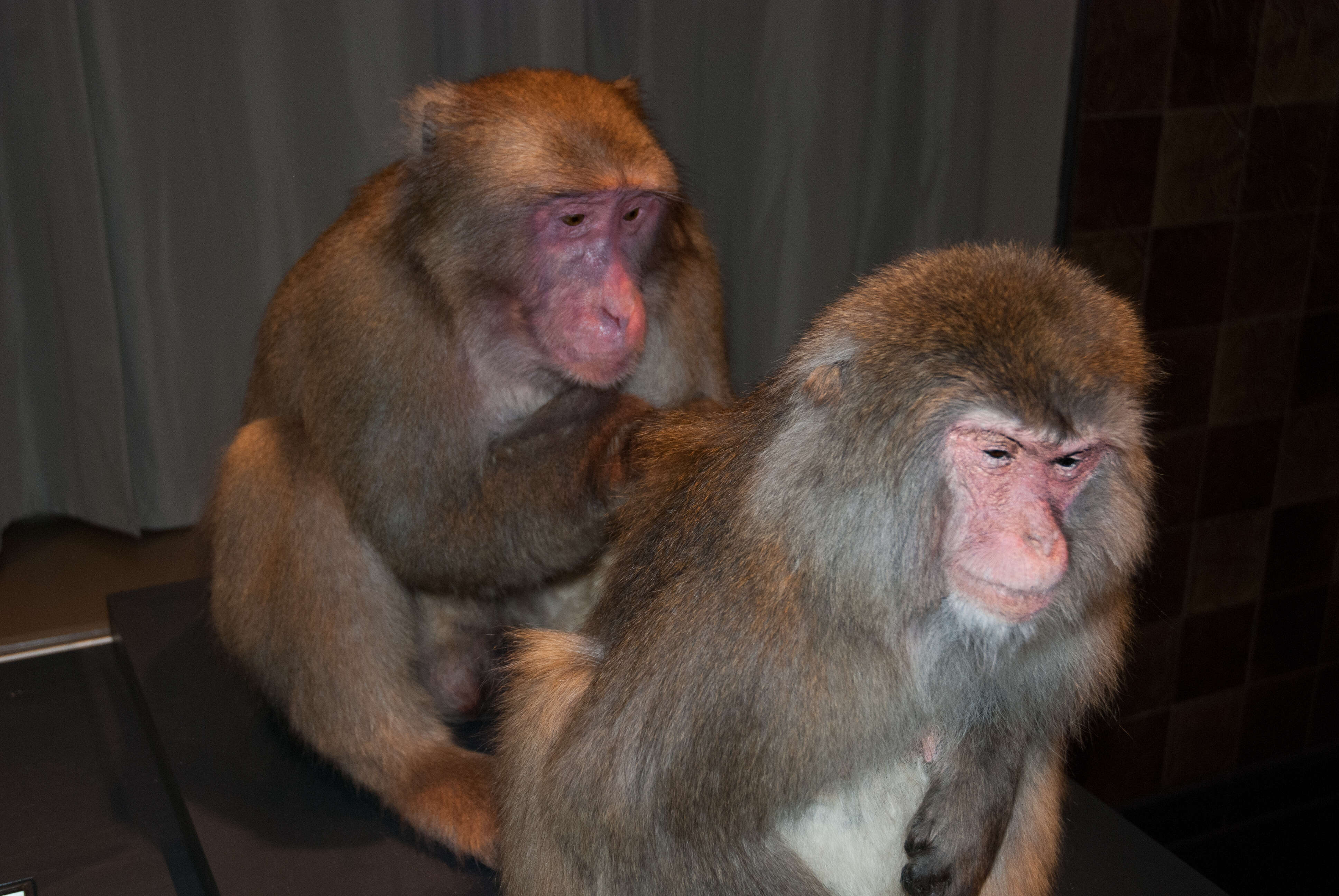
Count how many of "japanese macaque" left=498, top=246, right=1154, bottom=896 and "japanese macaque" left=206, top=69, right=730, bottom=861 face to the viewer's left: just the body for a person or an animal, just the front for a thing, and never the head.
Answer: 0

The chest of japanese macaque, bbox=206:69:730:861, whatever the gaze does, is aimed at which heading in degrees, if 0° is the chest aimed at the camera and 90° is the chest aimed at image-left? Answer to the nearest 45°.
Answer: approximately 315°

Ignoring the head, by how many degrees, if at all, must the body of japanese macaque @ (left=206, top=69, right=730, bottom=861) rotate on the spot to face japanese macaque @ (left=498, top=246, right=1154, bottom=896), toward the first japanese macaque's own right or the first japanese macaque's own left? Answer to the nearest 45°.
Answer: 0° — it already faces it

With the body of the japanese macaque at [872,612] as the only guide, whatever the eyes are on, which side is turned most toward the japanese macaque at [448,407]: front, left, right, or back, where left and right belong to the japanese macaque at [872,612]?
back

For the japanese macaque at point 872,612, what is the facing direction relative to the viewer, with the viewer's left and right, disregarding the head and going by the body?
facing the viewer and to the right of the viewer
